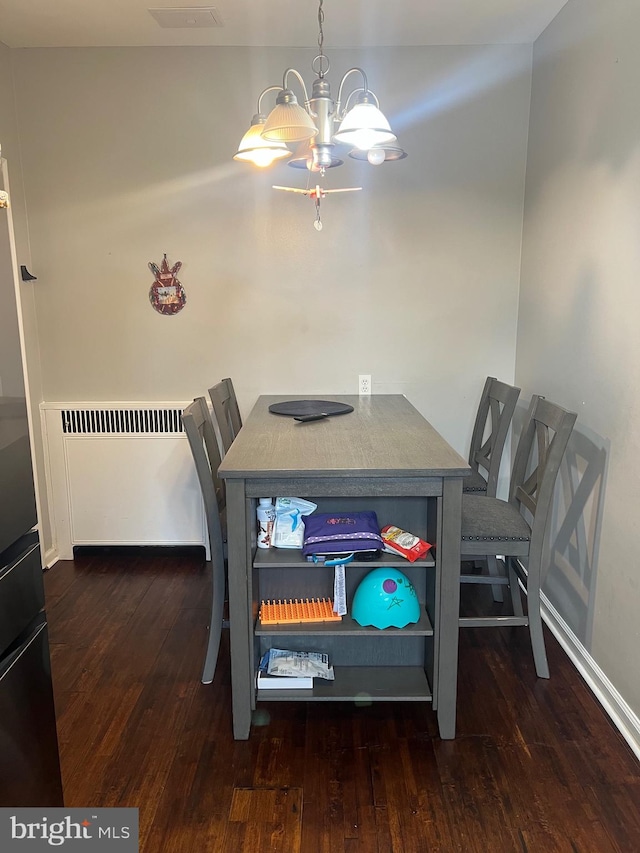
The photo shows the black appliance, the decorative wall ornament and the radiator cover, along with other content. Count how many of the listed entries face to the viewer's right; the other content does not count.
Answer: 1

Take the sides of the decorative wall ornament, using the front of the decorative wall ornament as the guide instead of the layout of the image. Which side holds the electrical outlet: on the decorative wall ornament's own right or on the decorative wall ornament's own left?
on the decorative wall ornament's own left

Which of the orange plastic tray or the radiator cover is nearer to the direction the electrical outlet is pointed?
the orange plastic tray

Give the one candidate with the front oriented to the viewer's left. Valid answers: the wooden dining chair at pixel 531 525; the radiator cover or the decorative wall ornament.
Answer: the wooden dining chair

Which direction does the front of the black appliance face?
to the viewer's right

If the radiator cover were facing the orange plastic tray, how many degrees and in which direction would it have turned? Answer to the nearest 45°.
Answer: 0° — it already faces it

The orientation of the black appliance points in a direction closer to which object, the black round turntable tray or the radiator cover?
the black round turntable tray

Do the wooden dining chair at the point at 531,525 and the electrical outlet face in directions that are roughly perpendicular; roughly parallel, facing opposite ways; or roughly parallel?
roughly perpendicular

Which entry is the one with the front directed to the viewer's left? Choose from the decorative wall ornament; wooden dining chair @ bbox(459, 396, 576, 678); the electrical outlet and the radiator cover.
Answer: the wooden dining chair

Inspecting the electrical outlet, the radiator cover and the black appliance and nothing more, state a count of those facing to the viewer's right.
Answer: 1

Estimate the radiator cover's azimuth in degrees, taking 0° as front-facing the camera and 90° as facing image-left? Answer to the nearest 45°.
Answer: approximately 0°

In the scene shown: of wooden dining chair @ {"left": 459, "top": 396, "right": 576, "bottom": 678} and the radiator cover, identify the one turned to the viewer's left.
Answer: the wooden dining chair

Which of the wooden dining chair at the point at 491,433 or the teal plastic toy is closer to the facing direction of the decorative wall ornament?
the teal plastic toy
